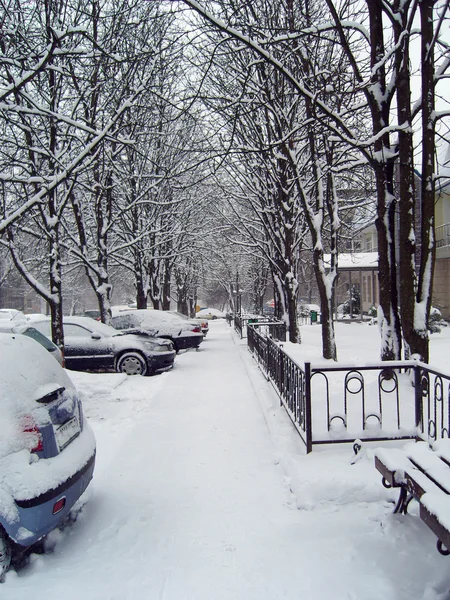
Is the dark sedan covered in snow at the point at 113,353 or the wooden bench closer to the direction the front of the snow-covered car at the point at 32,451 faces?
the dark sedan covered in snow

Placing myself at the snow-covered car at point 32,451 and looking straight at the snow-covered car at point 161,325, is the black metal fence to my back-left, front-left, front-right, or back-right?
front-right

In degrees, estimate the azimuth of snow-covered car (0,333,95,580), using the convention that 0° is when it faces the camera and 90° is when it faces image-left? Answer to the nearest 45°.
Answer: approximately 135°

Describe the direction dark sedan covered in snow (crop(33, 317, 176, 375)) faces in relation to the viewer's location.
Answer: facing to the right of the viewer

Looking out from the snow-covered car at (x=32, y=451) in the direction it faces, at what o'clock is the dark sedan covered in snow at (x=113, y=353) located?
The dark sedan covered in snow is roughly at 2 o'clock from the snow-covered car.

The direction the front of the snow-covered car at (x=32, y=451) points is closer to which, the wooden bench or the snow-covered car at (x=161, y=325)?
the snow-covered car

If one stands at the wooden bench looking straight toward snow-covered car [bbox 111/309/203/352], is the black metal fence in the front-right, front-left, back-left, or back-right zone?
front-right
